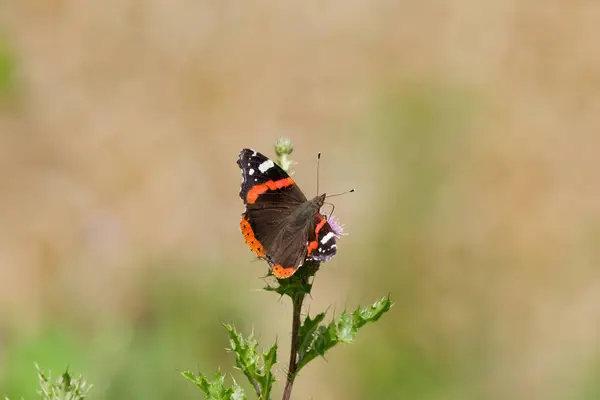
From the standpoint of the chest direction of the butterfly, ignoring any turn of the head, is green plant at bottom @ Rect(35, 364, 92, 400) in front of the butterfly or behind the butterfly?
behind

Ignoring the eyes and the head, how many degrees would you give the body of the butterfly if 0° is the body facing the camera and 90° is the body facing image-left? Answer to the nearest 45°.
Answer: approximately 225°
